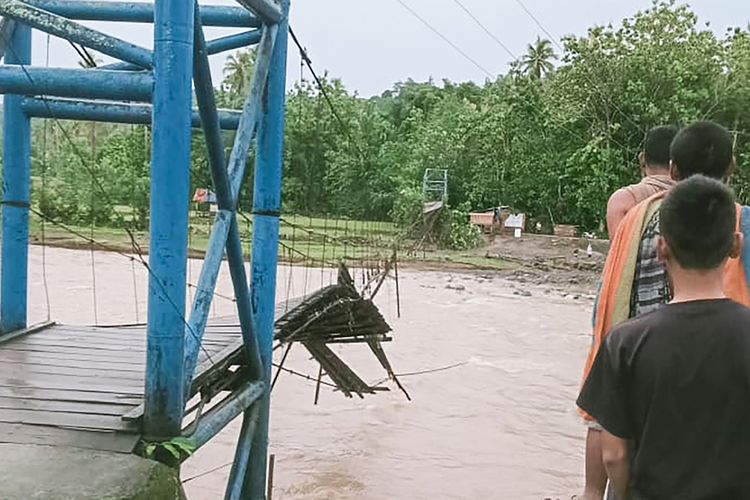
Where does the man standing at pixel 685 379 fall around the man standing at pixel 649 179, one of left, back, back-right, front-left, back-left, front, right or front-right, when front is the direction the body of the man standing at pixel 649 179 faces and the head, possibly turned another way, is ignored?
back

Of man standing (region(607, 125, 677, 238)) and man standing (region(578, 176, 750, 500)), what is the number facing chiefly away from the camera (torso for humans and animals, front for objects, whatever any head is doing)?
2

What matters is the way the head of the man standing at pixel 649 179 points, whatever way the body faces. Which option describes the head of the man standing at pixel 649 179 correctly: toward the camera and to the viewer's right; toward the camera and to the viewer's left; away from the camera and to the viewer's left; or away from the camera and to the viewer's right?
away from the camera and to the viewer's left

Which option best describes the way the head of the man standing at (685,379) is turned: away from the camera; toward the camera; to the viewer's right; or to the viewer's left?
away from the camera

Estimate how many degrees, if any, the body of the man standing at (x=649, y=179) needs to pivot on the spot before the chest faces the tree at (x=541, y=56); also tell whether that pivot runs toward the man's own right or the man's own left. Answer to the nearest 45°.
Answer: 0° — they already face it

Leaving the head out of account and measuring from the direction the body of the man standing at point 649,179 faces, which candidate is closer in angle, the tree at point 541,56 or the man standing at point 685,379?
the tree

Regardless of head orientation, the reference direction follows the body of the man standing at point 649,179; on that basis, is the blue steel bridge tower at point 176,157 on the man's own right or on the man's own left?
on the man's own left

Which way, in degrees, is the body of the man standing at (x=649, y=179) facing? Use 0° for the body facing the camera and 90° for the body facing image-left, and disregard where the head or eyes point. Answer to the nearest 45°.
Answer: approximately 180°

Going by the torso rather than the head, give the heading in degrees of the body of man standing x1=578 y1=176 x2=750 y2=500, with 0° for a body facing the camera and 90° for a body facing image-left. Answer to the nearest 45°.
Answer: approximately 180°

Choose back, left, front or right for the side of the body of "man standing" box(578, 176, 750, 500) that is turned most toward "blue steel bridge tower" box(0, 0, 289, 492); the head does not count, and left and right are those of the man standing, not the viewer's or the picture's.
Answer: left
